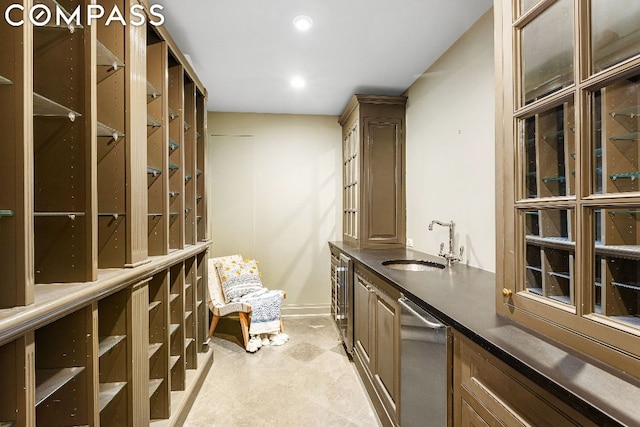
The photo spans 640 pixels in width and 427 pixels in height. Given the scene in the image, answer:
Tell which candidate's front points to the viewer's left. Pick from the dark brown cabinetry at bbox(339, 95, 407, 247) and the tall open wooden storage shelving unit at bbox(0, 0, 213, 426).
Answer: the dark brown cabinetry

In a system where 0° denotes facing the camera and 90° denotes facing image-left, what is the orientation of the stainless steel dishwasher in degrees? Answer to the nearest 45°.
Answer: approximately 45°

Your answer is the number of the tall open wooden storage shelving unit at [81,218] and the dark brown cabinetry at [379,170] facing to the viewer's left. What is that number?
1

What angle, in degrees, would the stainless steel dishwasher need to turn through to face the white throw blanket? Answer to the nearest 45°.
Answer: approximately 90° to its right

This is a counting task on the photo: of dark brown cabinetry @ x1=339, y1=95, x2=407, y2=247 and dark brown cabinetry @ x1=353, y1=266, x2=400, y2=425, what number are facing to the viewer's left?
2

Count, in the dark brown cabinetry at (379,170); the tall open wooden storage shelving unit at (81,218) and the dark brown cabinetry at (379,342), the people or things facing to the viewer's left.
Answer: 2

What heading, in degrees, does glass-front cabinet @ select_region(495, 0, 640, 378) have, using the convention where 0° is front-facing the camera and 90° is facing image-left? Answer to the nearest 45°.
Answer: approximately 45°

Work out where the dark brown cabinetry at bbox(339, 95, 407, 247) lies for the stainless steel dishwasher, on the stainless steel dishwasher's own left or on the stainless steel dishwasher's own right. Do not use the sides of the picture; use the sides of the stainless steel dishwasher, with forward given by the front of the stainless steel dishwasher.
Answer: on the stainless steel dishwasher's own right

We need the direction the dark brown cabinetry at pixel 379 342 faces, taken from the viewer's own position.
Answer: facing to the left of the viewer

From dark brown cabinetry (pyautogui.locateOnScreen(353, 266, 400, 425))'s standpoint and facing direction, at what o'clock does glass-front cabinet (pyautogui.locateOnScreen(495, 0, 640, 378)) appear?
The glass-front cabinet is roughly at 8 o'clock from the dark brown cabinetry.

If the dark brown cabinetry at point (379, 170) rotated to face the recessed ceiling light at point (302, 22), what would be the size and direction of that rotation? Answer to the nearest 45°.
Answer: approximately 90° to its left

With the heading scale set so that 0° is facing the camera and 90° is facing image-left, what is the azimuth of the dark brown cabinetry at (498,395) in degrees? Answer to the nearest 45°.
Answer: approximately 45°
